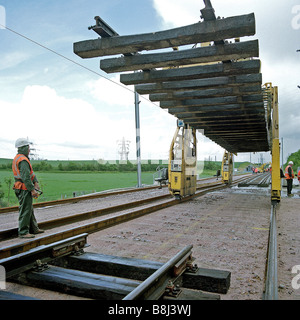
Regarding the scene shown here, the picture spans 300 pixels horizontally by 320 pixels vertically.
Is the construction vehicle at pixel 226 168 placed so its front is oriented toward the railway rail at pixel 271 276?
yes

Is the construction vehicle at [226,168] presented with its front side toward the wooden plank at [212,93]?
yes

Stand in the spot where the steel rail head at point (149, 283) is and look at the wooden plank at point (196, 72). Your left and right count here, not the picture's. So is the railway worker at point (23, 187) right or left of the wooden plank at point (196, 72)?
left

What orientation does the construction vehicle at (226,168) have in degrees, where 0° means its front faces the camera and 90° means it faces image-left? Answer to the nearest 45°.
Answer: approximately 0°

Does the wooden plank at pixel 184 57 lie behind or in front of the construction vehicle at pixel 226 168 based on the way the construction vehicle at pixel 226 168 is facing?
in front

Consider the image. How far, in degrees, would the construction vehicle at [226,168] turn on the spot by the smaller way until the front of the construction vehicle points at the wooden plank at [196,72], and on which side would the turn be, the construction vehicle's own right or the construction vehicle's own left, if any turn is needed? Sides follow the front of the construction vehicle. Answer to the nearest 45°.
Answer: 0° — it already faces it

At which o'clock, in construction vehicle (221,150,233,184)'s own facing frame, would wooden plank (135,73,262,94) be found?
The wooden plank is roughly at 12 o'clock from the construction vehicle.

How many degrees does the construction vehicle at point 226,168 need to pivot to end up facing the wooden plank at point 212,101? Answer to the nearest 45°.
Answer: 0° — it already faces it

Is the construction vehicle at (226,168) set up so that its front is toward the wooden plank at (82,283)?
yes

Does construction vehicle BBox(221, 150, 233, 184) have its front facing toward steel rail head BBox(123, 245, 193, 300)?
yes

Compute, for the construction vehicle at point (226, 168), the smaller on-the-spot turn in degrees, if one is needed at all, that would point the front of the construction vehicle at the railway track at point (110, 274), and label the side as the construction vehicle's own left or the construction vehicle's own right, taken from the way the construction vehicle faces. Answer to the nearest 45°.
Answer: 0° — it already faces it
